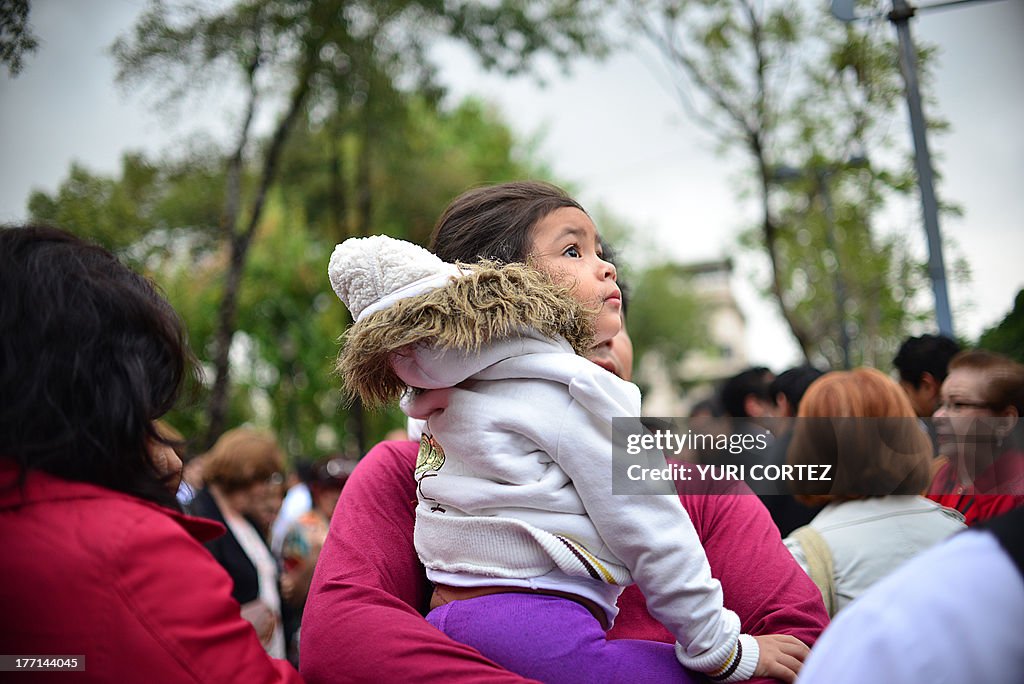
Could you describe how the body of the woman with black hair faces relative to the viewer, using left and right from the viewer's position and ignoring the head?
facing away from the viewer and to the right of the viewer

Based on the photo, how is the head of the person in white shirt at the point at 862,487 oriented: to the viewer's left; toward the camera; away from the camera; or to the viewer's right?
away from the camera

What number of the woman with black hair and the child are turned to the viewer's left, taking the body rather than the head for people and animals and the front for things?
0

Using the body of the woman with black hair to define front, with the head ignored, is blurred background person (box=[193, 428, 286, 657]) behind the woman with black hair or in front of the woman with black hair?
in front

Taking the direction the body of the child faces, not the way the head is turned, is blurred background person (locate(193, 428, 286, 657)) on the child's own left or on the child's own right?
on the child's own left

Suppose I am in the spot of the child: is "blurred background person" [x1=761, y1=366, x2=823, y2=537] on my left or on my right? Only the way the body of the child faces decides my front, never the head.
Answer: on my left

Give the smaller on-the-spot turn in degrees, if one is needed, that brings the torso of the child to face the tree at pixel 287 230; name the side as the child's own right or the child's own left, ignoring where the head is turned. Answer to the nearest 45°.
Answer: approximately 90° to the child's own left
